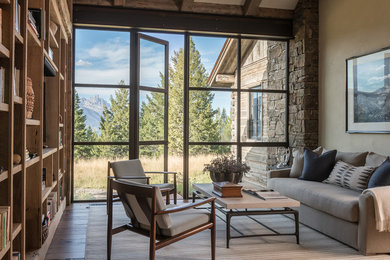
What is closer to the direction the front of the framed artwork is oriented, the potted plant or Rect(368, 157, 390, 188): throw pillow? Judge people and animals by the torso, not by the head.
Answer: the potted plant

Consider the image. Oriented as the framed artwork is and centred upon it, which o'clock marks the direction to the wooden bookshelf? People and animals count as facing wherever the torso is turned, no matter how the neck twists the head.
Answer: The wooden bookshelf is roughly at 12 o'clock from the framed artwork.

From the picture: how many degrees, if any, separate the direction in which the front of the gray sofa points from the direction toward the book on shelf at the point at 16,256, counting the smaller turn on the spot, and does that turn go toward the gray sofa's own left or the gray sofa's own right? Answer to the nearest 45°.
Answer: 0° — it already faces it

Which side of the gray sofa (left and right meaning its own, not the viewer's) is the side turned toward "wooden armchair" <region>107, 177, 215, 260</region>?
front

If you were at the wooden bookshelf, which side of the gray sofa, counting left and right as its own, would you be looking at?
front

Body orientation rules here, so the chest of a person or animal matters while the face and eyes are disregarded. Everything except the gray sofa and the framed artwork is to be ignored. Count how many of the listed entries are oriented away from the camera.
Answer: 0

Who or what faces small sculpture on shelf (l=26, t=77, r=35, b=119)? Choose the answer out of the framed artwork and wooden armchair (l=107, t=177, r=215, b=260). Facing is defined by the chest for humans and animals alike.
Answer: the framed artwork

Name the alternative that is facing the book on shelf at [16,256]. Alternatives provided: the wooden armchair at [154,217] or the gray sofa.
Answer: the gray sofa

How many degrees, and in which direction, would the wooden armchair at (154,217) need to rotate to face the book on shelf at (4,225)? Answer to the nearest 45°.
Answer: approximately 180°

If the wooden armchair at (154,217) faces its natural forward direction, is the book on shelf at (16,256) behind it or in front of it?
behind

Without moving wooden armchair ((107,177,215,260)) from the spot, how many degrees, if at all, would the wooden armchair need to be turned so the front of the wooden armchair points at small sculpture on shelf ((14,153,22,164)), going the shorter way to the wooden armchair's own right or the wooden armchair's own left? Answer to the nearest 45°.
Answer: approximately 135° to the wooden armchair's own left

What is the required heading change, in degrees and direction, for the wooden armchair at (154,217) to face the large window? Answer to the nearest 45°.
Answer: approximately 45° to its left

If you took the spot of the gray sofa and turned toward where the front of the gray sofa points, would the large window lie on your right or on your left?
on your right

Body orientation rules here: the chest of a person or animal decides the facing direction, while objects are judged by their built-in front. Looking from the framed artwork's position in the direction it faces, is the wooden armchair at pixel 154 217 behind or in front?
in front

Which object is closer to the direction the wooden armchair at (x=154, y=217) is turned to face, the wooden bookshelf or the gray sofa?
the gray sofa
